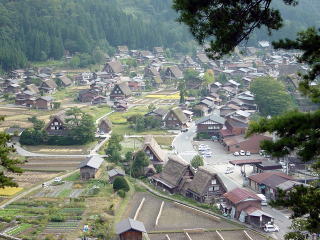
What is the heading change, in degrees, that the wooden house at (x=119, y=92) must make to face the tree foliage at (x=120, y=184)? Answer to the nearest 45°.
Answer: approximately 45° to its left

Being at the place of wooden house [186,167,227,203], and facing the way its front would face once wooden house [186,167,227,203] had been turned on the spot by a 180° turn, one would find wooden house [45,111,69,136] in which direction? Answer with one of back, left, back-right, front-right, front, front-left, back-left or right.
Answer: front

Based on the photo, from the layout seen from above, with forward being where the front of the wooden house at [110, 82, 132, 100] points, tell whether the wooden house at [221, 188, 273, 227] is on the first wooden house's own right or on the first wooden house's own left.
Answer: on the first wooden house's own left

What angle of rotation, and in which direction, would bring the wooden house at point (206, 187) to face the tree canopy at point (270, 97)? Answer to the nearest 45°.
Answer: approximately 135° to its left

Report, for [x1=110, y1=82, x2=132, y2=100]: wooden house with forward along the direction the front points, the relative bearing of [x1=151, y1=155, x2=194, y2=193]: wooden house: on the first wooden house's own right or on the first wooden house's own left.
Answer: on the first wooden house's own left

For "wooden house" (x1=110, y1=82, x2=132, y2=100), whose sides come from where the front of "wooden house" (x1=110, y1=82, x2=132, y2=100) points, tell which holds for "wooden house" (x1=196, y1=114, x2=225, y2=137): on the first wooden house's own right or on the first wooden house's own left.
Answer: on the first wooden house's own left

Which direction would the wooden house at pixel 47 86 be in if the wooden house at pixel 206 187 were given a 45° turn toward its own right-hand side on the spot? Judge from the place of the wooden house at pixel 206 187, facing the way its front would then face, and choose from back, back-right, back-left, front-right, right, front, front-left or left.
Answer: back-right

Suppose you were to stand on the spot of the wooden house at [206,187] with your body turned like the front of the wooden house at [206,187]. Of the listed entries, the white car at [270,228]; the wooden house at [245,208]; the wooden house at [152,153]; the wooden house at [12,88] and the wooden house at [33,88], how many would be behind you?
3

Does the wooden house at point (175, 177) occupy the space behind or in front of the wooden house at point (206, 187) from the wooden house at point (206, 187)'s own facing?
behind

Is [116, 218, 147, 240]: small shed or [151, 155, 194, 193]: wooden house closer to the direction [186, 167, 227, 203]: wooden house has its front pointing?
the small shed

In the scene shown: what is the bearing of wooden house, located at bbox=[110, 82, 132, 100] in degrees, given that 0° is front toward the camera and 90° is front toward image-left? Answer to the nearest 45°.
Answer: approximately 45°

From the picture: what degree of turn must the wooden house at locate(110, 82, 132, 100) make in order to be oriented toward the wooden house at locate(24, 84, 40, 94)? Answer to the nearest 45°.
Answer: approximately 45° to its right
